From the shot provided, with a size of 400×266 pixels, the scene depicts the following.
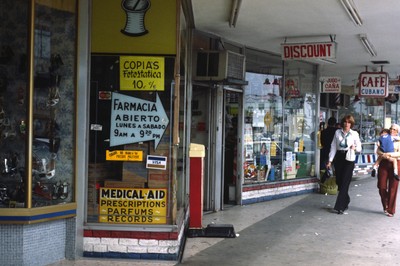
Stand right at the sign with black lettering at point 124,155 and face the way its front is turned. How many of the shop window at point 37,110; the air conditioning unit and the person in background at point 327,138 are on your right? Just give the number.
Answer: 1

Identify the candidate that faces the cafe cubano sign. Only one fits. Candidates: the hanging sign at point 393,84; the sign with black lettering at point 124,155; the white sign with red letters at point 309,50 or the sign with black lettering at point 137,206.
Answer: the hanging sign

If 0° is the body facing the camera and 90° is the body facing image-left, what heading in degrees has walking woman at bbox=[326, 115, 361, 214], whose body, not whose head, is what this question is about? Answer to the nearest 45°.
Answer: approximately 0°

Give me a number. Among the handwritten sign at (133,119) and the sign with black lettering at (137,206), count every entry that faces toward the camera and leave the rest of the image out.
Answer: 2

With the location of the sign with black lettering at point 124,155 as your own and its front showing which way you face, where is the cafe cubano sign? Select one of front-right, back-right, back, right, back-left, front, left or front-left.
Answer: back-left
